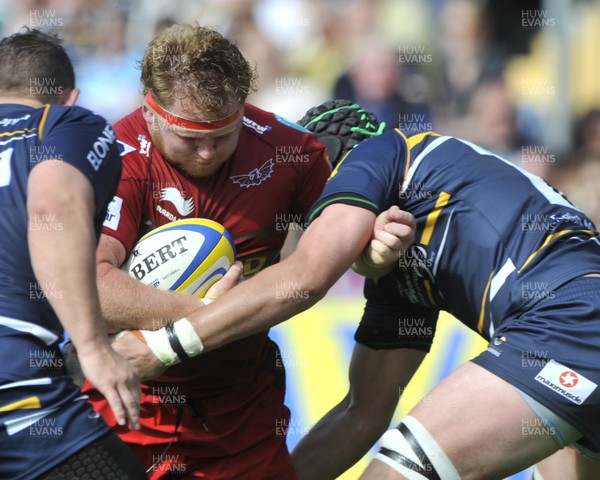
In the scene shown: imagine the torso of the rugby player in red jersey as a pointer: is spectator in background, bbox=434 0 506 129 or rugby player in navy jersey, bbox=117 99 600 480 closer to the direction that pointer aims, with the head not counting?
the rugby player in navy jersey

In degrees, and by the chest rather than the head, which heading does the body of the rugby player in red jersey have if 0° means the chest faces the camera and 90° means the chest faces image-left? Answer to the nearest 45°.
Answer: approximately 0°

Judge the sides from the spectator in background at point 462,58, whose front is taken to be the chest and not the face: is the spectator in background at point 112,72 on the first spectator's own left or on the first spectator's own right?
on the first spectator's own right

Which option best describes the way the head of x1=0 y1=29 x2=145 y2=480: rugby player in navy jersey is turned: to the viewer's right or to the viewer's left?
to the viewer's right

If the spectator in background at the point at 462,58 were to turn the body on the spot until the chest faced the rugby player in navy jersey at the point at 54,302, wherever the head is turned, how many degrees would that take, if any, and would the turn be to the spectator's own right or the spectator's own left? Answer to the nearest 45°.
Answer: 0° — they already face them

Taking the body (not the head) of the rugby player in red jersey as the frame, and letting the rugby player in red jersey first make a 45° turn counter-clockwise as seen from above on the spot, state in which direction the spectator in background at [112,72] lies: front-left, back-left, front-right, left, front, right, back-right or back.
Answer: back-left

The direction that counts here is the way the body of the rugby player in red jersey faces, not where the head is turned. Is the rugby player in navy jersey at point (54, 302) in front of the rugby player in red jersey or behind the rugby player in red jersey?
in front

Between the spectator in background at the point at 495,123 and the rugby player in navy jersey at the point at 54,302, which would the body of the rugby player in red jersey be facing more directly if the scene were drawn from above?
the rugby player in navy jersey

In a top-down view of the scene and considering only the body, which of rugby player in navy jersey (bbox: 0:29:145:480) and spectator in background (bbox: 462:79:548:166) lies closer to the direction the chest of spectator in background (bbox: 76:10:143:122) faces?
the rugby player in navy jersey

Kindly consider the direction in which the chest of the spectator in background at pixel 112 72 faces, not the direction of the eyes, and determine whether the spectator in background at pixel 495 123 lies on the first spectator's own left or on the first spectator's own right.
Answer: on the first spectator's own left
